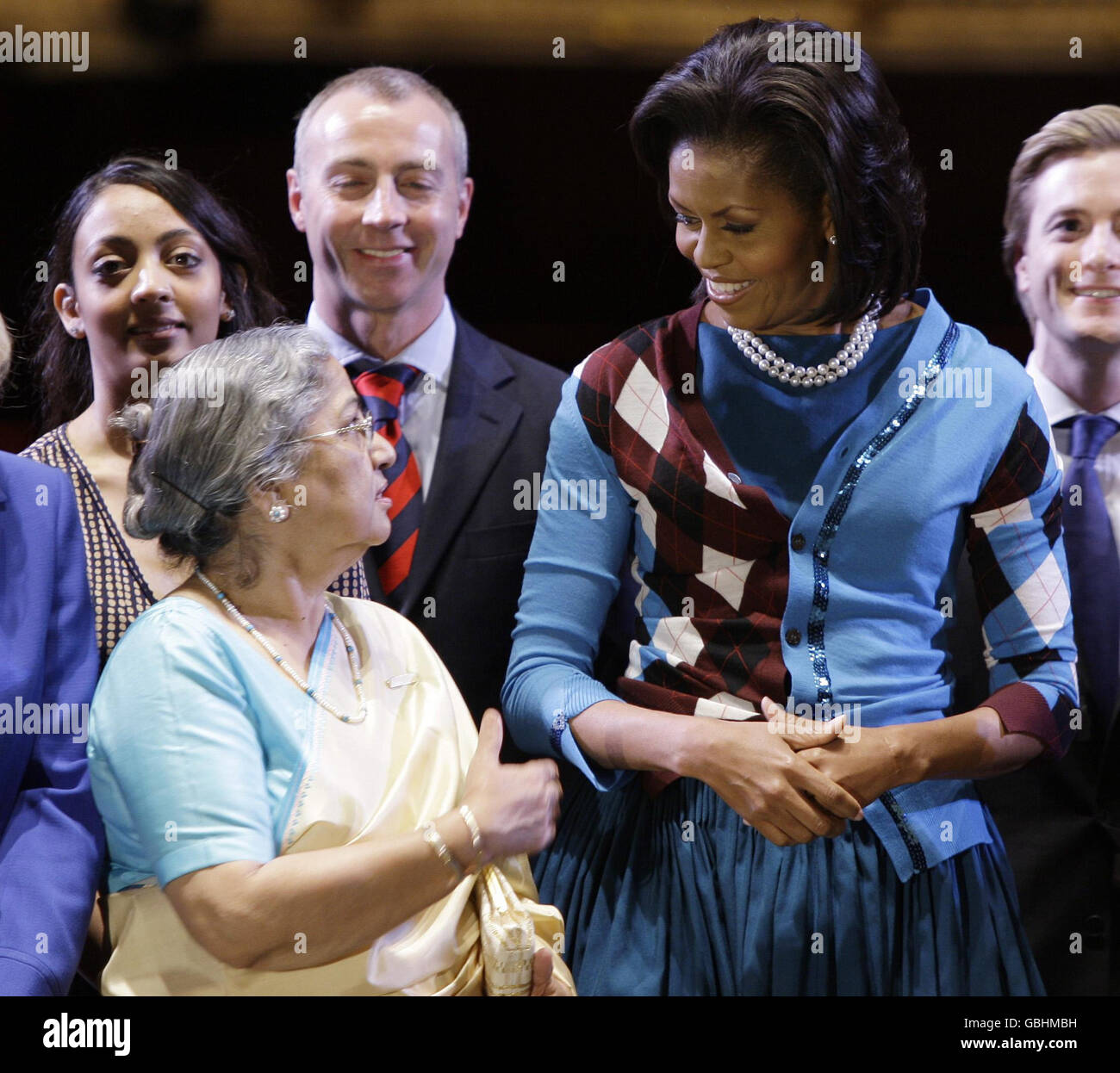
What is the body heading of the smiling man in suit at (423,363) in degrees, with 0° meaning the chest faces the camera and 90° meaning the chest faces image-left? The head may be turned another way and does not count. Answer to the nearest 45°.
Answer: approximately 0°

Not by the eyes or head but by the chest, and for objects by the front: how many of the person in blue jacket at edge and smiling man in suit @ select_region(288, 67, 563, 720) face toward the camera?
2

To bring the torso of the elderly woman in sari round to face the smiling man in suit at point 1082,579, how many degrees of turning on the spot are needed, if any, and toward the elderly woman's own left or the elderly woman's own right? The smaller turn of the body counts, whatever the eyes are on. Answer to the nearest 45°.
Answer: approximately 45° to the elderly woman's own left

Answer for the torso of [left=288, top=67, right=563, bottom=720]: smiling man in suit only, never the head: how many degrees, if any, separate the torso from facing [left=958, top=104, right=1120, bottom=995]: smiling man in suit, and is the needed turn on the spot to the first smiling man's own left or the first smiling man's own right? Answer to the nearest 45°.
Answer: approximately 90° to the first smiling man's own left

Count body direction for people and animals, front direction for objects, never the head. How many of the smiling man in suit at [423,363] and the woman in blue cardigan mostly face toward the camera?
2

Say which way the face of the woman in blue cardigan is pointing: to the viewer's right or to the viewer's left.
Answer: to the viewer's left

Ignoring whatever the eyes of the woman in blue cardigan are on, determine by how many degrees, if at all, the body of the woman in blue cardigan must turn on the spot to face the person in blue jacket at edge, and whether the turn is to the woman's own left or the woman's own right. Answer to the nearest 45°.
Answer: approximately 90° to the woman's own right
